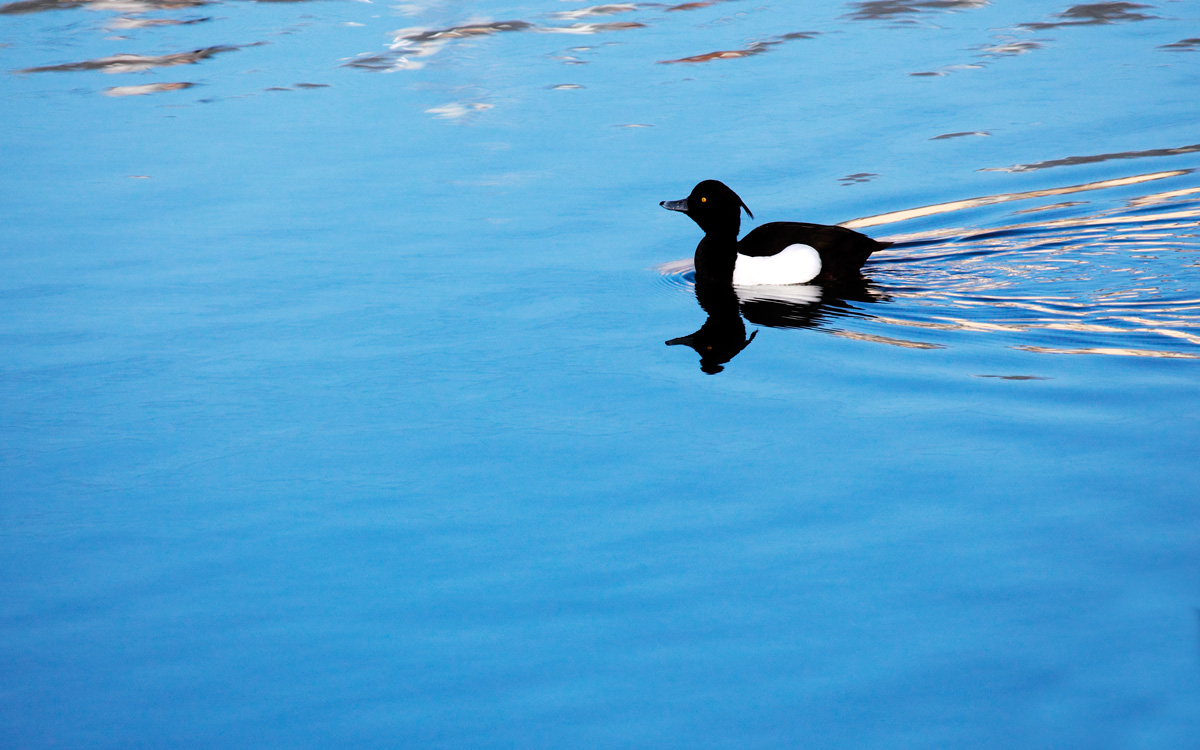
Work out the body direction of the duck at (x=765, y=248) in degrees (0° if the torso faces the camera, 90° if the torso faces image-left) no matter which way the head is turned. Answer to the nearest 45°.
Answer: approximately 90°
